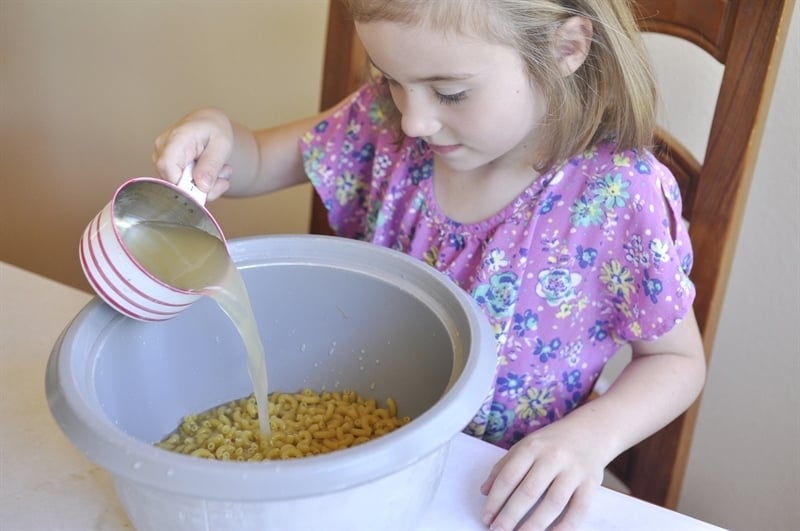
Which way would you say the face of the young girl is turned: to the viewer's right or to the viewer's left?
to the viewer's left

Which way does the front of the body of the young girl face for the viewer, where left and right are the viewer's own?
facing the viewer and to the left of the viewer
